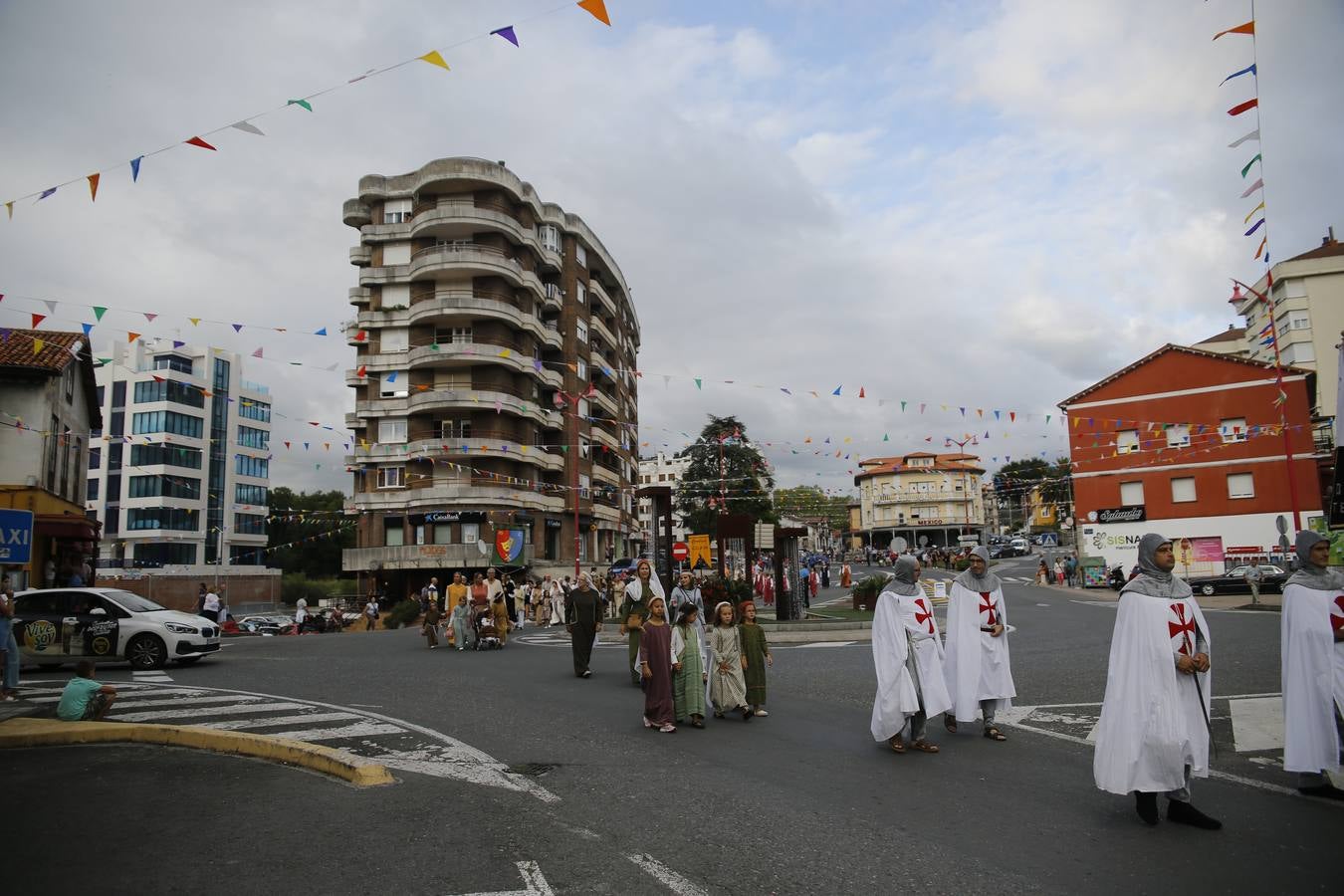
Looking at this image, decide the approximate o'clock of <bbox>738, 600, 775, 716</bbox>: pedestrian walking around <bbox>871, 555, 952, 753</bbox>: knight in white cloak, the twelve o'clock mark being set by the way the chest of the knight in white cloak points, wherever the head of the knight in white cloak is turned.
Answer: The pedestrian walking is roughly at 6 o'clock from the knight in white cloak.

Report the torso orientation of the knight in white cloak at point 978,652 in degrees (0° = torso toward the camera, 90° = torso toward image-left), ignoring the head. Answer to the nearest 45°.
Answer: approximately 315°

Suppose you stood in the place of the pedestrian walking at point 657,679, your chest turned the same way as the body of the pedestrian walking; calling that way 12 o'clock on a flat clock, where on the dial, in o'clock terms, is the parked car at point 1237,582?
The parked car is roughly at 9 o'clock from the pedestrian walking.

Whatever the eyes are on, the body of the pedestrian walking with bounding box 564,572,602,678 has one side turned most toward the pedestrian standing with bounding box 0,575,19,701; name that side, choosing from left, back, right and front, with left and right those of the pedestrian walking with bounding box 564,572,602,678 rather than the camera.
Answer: right

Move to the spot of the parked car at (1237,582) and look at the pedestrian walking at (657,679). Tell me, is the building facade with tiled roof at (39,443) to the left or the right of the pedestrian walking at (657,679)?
right

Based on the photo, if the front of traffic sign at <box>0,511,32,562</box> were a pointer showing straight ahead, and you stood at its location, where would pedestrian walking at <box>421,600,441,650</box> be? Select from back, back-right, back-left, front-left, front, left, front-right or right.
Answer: back-left

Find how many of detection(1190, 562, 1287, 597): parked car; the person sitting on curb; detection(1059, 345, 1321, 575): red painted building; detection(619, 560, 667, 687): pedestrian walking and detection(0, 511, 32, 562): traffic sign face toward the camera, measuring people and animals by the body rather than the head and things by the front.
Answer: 3

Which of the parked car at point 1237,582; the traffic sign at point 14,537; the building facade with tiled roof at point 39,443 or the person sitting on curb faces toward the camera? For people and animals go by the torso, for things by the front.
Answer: the traffic sign

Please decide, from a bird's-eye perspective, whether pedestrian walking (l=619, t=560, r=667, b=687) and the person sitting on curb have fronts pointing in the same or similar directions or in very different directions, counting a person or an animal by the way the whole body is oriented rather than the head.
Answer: very different directions

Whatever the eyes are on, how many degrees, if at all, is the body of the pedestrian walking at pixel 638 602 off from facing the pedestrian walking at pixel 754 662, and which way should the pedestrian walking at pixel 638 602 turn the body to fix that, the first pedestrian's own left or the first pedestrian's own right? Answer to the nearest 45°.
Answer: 0° — they already face them

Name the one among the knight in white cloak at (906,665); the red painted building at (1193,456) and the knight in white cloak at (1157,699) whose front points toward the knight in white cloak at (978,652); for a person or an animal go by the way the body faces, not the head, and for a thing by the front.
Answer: the red painted building

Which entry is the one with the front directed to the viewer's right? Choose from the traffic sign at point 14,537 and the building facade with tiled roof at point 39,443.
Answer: the building facade with tiled roof
